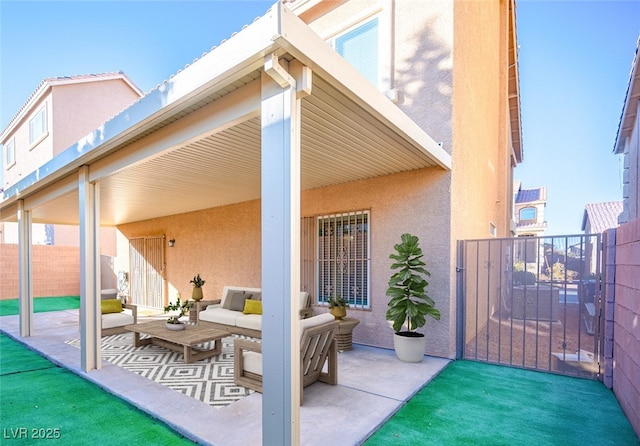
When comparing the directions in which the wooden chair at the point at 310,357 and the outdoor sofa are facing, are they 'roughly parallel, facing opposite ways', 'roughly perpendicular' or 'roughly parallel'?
roughly perpendicular

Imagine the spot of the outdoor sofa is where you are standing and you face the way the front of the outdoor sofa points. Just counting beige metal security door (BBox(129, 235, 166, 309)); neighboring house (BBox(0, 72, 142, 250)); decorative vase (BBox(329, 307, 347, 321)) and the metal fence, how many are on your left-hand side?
2

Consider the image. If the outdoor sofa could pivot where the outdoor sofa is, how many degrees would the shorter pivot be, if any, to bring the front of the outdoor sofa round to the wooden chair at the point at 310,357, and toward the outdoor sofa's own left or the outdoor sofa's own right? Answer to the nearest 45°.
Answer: approximately 45° to the outdoor sofa's own left

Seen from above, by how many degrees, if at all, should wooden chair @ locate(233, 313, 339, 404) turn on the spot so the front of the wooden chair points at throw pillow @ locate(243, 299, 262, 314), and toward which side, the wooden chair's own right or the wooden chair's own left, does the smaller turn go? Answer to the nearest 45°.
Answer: approximately 45° to the wooden chair's own right

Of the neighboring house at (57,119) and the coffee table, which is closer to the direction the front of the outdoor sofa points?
the coffee table

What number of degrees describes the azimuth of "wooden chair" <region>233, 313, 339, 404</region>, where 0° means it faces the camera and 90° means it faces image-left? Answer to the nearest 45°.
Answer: approximately 135°

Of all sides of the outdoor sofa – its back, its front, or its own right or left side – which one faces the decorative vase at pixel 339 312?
left
